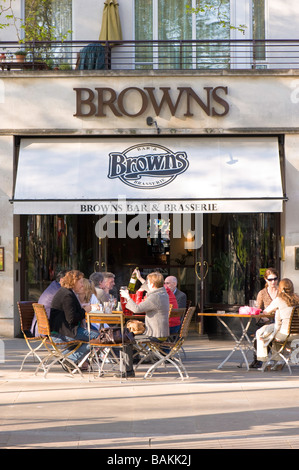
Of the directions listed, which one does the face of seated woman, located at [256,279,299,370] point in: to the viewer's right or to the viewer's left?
to the viewer's left

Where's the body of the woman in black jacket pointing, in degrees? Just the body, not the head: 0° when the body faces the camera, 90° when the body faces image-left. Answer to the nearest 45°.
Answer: approximately 270°

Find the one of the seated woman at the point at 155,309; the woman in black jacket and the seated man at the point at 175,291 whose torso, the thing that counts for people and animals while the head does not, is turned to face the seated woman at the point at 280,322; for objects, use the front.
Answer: the woman in black jacket

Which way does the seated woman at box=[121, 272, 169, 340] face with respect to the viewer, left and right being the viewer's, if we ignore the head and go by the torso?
facing away from the viewer and to the left of the viewer

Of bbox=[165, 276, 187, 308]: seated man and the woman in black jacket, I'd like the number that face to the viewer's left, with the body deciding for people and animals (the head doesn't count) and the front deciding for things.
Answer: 1

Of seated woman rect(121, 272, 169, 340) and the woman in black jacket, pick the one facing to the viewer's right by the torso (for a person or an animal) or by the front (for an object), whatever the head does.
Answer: the woman in black jacket

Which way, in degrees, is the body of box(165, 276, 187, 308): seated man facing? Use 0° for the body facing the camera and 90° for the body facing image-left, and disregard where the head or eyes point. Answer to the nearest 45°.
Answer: approximately 90°

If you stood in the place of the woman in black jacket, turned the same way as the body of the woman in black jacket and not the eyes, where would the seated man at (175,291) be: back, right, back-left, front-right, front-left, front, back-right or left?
front-left

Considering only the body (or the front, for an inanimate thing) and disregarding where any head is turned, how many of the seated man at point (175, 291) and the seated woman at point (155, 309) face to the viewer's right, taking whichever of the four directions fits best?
0

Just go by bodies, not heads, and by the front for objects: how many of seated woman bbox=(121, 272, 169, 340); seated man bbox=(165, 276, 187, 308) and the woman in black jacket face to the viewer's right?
1
